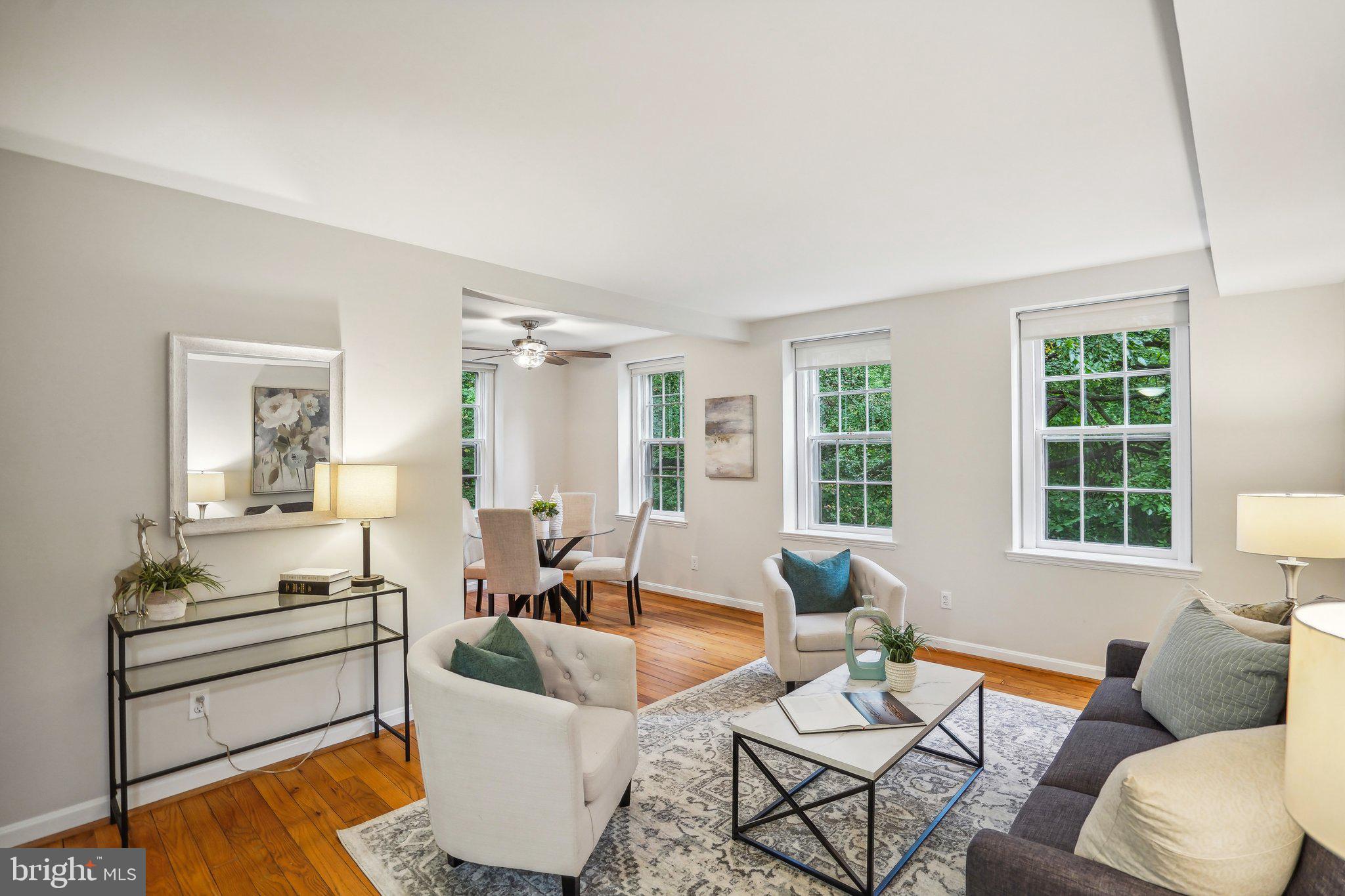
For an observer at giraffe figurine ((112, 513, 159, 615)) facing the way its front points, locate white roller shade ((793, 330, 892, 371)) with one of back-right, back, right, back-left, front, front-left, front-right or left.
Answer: front

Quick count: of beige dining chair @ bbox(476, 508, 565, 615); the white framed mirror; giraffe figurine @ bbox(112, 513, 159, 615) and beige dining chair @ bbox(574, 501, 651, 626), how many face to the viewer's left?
1

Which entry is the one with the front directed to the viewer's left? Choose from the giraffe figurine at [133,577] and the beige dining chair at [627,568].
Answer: the beige dining chair

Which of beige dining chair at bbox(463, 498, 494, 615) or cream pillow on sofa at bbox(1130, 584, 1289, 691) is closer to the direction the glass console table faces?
the cream pillow on sofa

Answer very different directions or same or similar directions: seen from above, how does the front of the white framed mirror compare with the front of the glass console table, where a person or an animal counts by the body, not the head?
same or similar directions

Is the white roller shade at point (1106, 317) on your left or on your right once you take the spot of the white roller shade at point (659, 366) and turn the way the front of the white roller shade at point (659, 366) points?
on your left

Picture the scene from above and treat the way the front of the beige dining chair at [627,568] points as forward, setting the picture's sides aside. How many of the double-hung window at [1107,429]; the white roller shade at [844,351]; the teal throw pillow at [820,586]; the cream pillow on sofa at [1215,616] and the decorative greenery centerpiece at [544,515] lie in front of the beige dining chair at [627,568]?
1

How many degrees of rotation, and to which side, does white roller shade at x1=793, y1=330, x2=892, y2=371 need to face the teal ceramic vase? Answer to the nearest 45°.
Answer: approximately 45° to its left

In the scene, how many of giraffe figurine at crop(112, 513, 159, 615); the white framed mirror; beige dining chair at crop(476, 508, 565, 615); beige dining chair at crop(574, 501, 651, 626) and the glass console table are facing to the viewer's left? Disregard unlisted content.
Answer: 1

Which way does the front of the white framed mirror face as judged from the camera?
facing the viewer and to the right of the viewer

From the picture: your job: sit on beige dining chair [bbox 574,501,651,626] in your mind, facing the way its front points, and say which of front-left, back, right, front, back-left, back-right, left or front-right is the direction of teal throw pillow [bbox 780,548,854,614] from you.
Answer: back-left

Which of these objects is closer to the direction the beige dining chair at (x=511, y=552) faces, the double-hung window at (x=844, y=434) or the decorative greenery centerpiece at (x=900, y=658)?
the double-hung window

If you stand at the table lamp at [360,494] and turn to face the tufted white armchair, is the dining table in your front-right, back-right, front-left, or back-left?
back-left

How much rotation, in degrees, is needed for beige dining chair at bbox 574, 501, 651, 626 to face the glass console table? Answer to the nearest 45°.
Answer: approximately 45° to its left

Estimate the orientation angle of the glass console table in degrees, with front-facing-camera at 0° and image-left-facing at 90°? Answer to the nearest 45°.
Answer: approximately 315°

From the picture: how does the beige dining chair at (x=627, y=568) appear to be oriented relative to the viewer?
to the viewer's left

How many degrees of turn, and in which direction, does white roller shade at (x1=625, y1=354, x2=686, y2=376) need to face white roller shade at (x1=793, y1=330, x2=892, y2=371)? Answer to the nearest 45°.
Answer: approximately 90° to its left

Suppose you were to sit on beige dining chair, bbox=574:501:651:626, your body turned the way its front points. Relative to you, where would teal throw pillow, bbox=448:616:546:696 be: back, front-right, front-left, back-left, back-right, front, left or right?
left
